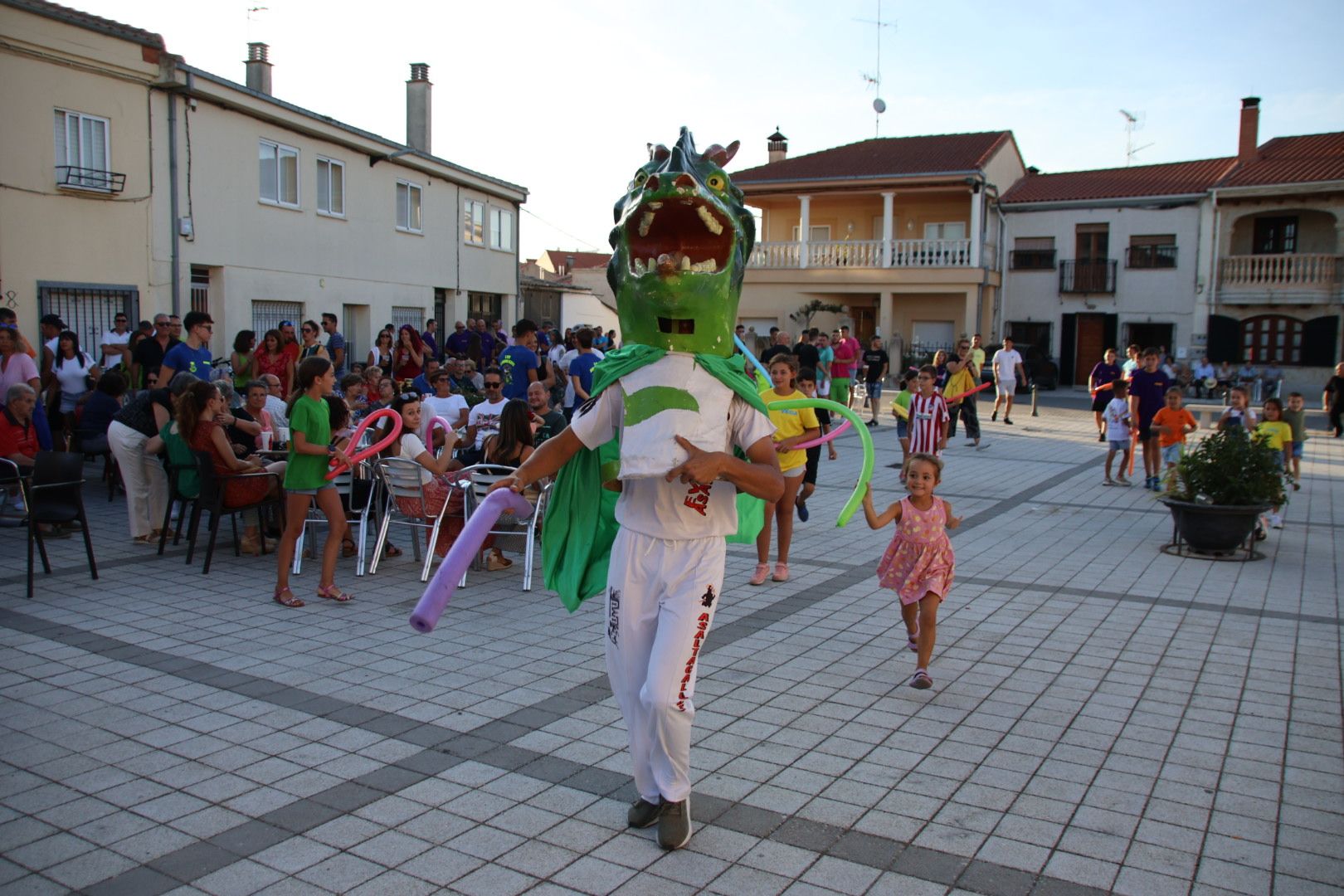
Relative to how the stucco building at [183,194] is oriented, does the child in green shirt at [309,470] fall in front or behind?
in front

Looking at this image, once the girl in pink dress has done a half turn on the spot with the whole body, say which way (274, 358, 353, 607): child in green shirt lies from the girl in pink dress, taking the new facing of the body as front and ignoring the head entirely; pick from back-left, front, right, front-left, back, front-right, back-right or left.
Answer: left

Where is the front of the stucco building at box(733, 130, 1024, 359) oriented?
toward the camera

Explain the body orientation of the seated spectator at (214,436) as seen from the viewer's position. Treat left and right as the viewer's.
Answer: facing to the right of the viewer

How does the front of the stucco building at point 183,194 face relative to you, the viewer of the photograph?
facing the viewer and to the right of the viewer

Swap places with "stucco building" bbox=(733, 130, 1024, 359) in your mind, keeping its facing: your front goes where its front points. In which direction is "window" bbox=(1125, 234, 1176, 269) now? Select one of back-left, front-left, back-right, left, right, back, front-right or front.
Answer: left

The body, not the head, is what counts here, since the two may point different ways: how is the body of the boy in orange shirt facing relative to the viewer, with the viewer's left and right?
facing the viewer

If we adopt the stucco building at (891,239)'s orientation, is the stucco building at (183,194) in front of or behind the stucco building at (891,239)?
in front

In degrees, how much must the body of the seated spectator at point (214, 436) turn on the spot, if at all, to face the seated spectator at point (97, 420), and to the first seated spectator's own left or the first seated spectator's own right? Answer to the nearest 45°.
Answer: approximately 90° to the first seated spectator's own left

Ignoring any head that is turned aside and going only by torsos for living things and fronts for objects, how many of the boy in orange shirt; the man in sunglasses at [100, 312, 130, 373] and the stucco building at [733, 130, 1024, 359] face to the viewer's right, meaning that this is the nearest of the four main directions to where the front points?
0

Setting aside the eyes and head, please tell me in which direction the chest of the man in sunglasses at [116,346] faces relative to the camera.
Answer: toward the camera

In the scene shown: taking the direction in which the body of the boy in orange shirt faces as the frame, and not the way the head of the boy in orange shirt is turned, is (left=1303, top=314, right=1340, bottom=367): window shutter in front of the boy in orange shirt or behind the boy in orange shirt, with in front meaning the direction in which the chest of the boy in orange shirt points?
behind
